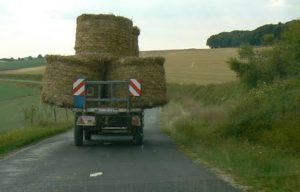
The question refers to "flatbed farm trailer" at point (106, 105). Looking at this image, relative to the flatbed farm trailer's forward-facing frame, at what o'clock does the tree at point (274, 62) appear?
The tree is roughly at 1 o'clock from the flatbed farm trailer.

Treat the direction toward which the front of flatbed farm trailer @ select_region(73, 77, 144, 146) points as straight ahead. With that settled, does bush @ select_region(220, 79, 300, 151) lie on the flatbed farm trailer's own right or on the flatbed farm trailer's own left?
on the flatbed farm trailer's own right

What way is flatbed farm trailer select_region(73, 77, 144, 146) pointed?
away from the camera
